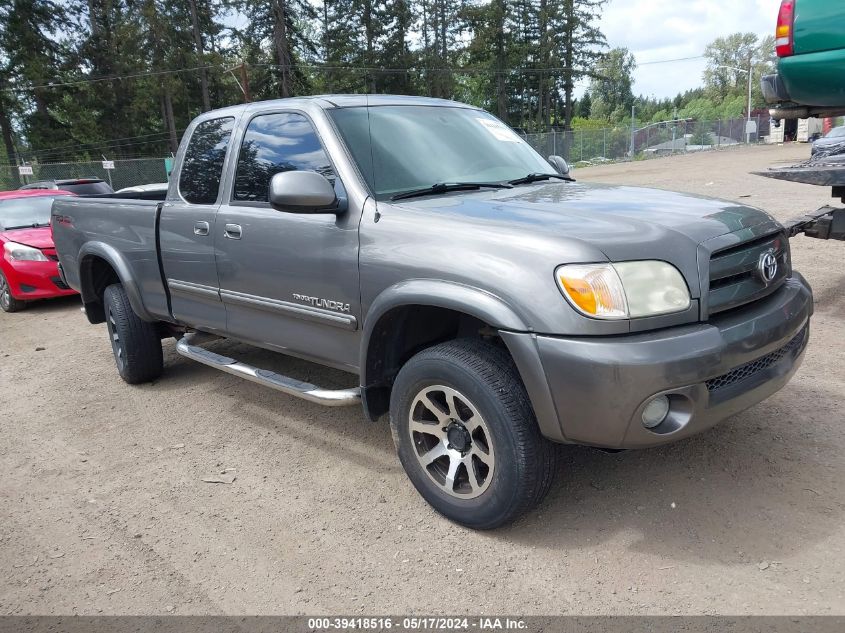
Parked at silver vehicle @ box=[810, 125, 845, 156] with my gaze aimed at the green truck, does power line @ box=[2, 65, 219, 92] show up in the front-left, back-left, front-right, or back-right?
front-right

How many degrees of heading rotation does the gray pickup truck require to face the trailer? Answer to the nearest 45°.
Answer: approximately 90° to its left

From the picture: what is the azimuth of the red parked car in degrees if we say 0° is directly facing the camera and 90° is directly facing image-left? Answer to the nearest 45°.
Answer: approximately 315°

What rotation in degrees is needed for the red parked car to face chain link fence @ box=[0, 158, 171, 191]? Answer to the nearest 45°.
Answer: approximately 135° to its left

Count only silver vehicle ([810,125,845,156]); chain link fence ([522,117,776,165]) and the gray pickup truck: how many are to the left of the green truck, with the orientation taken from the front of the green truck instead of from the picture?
2
